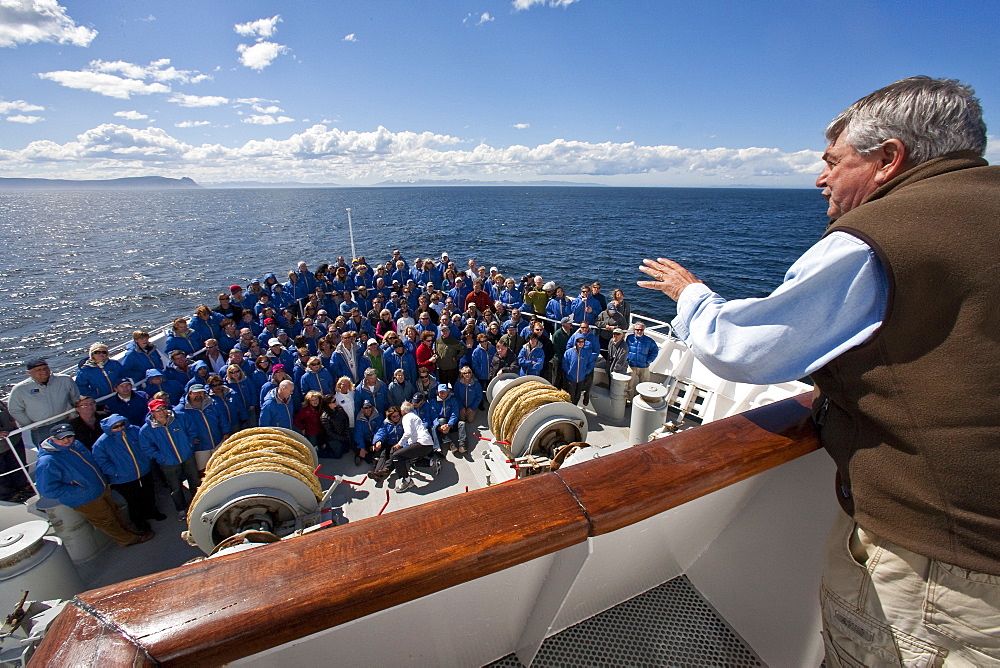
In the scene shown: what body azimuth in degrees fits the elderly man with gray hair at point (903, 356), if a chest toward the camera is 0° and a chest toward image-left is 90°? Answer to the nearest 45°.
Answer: approximately 135°

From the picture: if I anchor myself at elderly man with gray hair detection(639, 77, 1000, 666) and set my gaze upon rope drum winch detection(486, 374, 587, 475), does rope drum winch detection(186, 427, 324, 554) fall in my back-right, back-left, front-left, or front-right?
front-left

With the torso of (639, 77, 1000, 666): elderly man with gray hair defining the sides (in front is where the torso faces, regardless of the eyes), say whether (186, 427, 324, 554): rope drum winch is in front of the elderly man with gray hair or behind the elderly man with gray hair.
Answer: in front

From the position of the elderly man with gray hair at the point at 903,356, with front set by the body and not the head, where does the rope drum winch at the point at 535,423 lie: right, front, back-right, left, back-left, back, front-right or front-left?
front

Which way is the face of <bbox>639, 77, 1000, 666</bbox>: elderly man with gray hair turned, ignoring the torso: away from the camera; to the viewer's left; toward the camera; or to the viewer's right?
to the viewer's left

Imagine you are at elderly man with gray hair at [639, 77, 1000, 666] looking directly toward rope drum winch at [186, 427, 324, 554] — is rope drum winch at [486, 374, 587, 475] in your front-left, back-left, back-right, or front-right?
front-right
